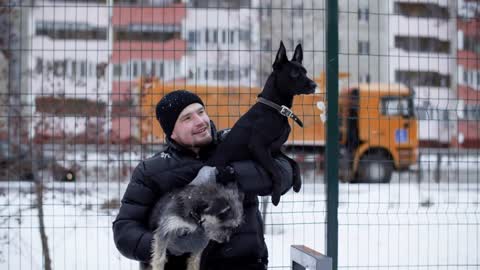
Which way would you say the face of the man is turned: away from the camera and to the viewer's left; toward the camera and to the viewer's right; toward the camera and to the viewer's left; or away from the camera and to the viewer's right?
toward the camera and to the viewer's right

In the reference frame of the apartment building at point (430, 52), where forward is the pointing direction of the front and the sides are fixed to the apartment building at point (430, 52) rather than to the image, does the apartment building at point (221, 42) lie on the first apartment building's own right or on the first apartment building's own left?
on the first apartment building's own right

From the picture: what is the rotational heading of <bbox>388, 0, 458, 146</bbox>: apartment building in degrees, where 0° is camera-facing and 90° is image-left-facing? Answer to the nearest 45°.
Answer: approximately 0°

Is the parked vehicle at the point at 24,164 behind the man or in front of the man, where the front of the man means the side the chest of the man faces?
behind

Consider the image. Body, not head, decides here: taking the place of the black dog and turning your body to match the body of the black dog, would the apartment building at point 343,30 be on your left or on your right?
on your left

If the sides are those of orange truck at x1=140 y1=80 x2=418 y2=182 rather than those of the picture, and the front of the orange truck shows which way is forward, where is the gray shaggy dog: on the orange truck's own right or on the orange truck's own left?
on the orange truck's own right

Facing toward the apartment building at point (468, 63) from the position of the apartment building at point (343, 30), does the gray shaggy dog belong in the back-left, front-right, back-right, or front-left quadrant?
back-right

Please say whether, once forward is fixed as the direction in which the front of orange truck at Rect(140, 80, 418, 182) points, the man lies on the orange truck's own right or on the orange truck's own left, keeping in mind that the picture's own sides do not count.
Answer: on the orange truck's own right

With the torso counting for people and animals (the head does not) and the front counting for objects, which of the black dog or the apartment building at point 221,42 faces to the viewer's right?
the black dog

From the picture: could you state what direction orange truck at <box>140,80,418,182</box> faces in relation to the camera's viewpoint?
facing to the right of the viewer

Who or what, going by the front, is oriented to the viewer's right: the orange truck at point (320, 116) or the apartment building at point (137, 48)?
the orange truck

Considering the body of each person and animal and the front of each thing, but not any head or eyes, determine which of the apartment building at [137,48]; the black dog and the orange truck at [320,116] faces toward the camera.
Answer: the apartment building

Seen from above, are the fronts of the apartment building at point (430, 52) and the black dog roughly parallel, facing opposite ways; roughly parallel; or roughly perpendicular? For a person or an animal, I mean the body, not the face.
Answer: roughly perpendicular
